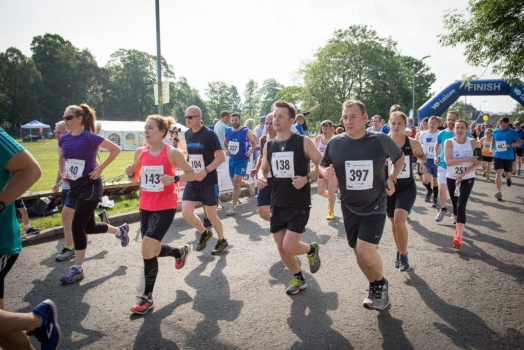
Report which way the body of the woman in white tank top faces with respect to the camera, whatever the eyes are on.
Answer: toward the camera

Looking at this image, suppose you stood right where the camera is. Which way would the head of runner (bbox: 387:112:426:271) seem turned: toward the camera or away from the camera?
toward the camera

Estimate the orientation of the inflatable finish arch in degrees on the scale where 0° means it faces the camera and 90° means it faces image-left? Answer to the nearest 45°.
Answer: approximately 0°

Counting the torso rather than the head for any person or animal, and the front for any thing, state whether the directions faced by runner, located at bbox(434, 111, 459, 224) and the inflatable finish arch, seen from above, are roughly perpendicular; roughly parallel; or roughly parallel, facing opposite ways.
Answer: roughly parallel

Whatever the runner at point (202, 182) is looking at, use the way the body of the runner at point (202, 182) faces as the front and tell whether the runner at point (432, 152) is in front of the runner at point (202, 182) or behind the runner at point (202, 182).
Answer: behind

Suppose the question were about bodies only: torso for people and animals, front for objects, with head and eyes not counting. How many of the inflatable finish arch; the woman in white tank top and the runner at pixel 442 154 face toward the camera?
3

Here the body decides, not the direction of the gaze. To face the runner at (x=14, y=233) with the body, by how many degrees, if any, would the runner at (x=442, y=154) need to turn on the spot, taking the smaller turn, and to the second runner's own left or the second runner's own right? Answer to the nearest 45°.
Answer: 0° — they already face them

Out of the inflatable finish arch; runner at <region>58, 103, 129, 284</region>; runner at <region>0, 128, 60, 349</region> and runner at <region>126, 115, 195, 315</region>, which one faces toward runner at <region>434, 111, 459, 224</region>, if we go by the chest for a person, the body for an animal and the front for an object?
the inflatable finish arch

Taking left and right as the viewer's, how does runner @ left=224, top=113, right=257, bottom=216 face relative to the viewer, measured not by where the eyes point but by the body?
facing the viewer and to the left of the viewer

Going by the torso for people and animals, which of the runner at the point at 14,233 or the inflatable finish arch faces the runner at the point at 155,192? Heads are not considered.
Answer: the inflatable finish arch

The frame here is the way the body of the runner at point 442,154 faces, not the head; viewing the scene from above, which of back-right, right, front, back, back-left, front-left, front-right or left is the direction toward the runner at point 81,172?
front-right

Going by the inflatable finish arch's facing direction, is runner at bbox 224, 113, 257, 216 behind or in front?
in front

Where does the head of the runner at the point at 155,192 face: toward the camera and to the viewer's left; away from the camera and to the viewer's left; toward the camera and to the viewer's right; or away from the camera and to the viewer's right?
toward the camera and to the viewer's left

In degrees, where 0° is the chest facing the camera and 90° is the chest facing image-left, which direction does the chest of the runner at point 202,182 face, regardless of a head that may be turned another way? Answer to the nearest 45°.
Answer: approximately 45°
